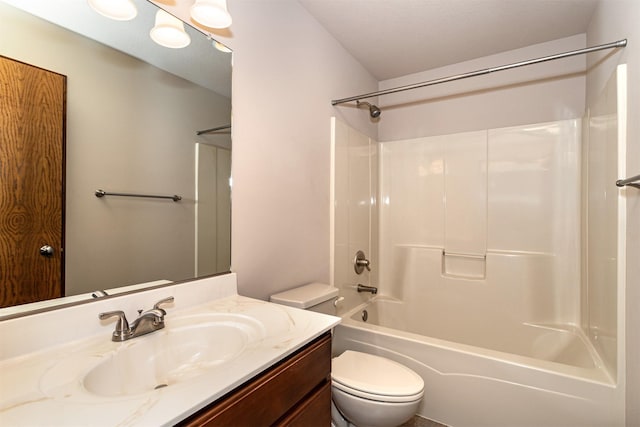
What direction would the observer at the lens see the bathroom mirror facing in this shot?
facing the viewer and to the right of the viewer

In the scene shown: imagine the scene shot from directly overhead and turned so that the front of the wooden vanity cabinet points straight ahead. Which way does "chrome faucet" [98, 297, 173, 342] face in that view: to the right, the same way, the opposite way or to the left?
the same way

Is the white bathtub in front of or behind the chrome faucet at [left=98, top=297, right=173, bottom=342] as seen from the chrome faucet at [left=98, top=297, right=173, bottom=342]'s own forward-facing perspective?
in front

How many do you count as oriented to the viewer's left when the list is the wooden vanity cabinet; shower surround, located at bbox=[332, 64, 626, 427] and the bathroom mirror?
0

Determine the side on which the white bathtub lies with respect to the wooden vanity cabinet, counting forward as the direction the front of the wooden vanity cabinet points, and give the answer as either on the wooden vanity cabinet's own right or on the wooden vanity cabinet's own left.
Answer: on the wooden vanity cabinet's own left

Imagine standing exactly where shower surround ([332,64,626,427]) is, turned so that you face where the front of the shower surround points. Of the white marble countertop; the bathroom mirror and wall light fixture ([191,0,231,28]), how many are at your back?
0

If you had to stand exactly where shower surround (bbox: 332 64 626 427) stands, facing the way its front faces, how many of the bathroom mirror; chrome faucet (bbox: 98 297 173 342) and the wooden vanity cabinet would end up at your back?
0

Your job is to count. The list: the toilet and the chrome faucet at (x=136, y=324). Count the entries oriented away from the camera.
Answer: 0

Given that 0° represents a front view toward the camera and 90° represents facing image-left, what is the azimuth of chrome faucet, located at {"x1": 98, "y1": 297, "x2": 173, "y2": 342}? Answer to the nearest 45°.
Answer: approximately 315°

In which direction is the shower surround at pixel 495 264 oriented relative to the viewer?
toward the camera

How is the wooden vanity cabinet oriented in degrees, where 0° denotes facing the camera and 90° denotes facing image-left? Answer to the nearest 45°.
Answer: approximately 315°

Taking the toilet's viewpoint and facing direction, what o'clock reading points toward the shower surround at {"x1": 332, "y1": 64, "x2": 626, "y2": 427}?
The shower surround is roughly at 9 o'clock from the toilet.
